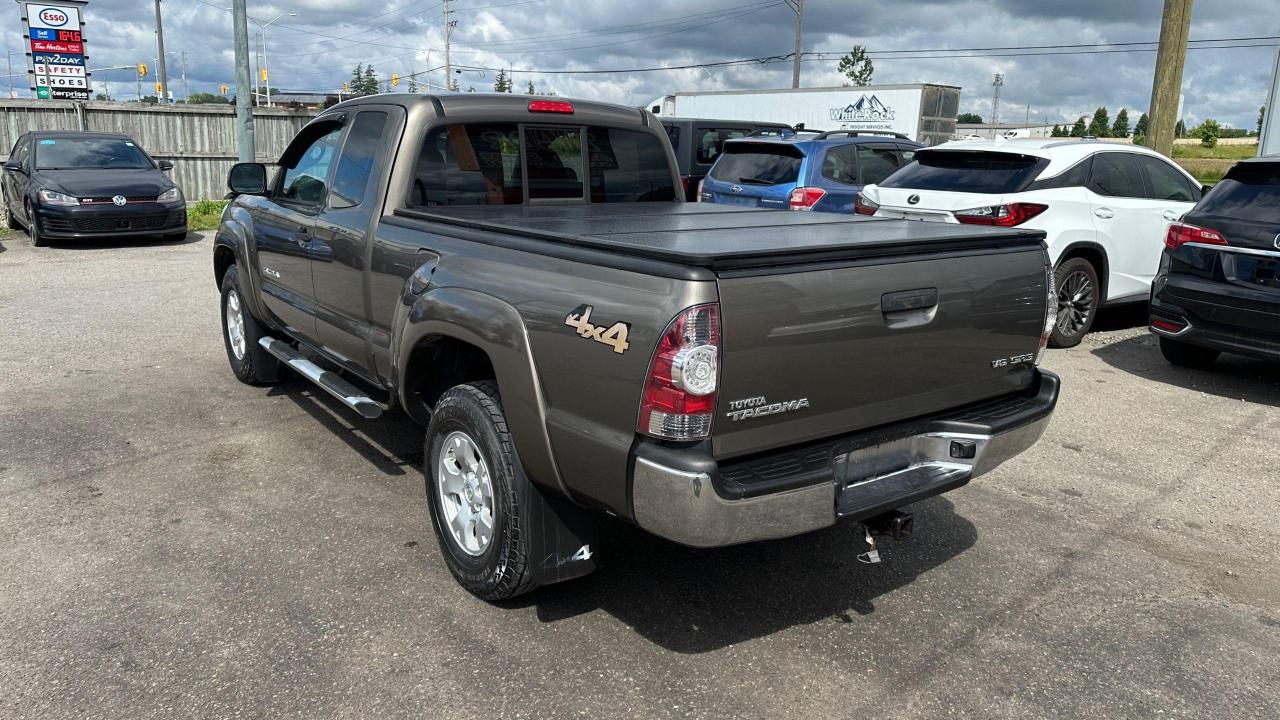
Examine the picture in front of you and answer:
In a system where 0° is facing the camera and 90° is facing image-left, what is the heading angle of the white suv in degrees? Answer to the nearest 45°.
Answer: approximately 225°

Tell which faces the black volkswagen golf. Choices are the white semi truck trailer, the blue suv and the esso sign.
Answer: the esso sign

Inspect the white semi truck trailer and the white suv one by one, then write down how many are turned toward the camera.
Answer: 0

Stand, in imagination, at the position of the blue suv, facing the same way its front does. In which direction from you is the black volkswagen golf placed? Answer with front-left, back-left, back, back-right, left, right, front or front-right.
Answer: back-left

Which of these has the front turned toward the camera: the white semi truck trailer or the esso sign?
the esso sign

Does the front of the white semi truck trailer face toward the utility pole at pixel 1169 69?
no

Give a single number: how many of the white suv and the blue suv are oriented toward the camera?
0

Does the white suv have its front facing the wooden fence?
no

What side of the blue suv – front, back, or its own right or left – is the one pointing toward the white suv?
right

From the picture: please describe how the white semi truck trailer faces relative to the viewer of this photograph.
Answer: facing away from the viewer and to the left of the viewer

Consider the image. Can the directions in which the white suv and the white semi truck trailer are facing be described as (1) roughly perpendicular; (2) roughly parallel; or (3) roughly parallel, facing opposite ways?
roughly perpendicular

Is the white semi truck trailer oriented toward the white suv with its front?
no

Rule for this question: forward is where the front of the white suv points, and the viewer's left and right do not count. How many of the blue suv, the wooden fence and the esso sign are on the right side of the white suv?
0

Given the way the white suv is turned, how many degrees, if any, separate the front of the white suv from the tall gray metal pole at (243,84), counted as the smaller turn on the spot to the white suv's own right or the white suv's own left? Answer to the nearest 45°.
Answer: approximately 135° to the white suv's own left

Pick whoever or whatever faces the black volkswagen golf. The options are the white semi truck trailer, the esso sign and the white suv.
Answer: the esso sign

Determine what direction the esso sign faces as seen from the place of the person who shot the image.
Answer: facing the viewer

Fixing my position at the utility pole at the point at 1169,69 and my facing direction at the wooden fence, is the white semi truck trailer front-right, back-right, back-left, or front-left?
front-right

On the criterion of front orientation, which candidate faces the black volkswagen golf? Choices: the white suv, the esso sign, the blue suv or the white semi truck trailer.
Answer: the esso sign

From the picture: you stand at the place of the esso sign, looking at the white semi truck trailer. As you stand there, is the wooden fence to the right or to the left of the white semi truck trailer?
right

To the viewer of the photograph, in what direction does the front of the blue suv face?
facing away from the viewer and to the right of the viewer

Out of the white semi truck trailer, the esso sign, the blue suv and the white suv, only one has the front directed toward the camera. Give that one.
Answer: the esso sign
